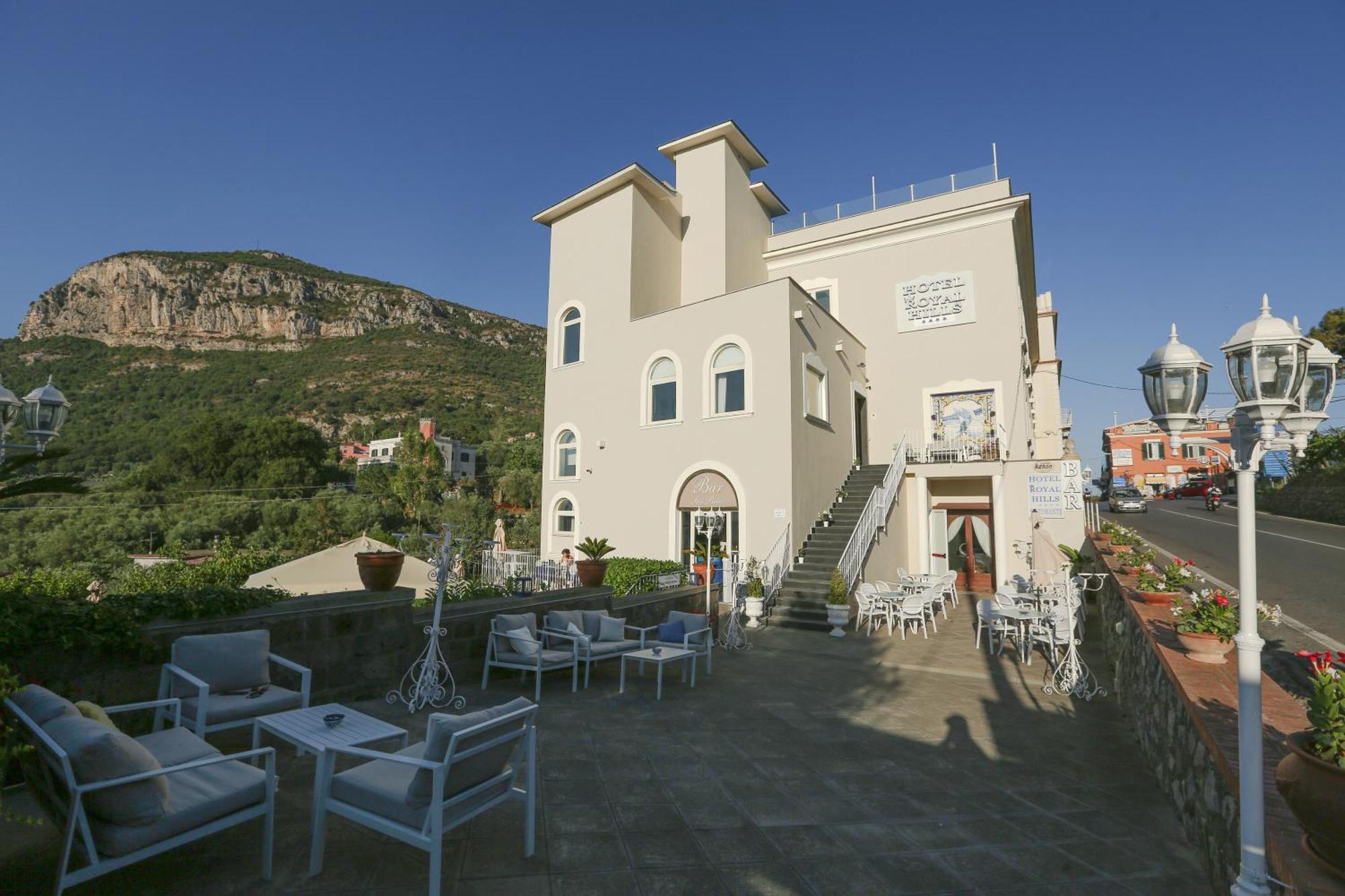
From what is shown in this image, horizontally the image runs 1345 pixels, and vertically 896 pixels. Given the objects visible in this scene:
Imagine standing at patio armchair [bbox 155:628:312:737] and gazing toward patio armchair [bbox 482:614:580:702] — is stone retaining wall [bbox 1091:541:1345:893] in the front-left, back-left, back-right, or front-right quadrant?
front-right

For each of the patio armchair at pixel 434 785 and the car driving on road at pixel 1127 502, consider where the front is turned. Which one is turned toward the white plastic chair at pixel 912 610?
the car driving on road

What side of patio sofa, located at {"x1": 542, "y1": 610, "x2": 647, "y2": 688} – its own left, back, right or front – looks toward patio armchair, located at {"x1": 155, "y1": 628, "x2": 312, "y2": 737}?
right

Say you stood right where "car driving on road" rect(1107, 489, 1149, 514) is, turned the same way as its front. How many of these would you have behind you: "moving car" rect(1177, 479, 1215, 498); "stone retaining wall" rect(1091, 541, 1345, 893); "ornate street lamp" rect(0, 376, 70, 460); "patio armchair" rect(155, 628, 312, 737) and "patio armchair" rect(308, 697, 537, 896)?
1

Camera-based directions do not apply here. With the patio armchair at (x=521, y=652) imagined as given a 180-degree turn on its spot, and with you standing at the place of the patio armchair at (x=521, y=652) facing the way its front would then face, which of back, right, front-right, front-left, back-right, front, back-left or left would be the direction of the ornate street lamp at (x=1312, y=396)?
back

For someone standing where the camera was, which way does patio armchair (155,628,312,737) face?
facing the viewer and to the right of the viewer

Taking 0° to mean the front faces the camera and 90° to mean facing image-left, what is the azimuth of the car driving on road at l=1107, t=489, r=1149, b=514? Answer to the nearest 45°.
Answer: approximately 0°

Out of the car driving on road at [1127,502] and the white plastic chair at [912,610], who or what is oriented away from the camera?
the white plastic chair

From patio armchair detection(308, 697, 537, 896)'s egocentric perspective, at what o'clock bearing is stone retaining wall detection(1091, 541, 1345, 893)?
The stone retaining wall is roughly at 5 o'clock from the patio armchair.

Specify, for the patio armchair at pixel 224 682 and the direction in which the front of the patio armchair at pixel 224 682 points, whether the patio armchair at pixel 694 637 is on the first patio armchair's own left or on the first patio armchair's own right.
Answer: on the first patio armchair's own left

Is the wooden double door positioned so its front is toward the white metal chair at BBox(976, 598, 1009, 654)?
yes

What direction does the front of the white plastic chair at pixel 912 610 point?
away from the camera

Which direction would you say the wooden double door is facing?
toward the camera

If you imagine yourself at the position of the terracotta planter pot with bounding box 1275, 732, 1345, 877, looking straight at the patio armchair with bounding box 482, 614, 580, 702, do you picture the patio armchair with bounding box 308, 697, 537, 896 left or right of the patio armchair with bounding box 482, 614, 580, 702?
left

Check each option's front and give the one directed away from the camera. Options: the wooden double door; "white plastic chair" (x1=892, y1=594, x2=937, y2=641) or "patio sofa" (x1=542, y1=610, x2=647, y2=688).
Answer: the white plastic chair
